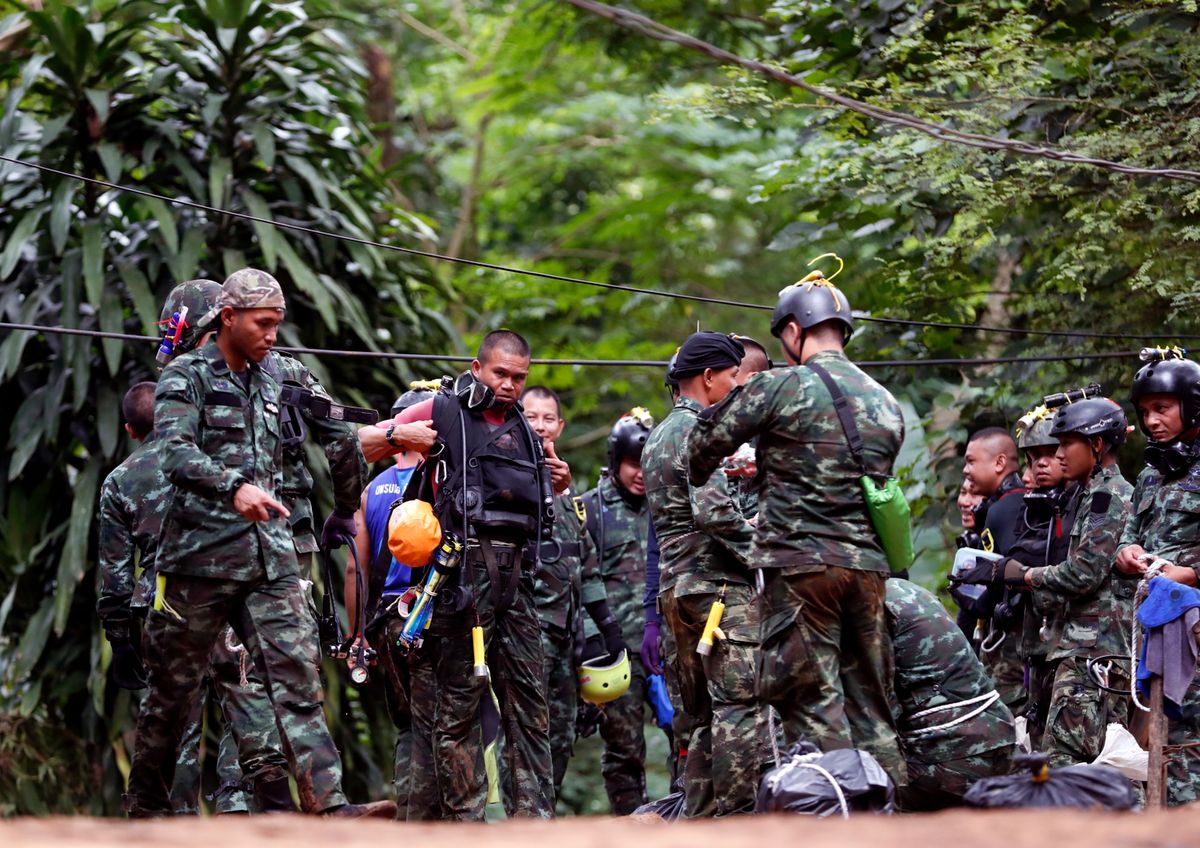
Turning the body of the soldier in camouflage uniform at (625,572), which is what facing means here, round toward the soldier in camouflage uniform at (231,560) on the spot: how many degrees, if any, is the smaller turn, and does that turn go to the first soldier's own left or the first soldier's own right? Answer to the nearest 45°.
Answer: approximately 90° to the first soldier's own right

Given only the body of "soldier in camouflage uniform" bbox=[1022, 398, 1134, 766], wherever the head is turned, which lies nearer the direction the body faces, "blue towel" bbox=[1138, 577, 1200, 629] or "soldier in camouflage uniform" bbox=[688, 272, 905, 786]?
the soldier in camouflage uniform

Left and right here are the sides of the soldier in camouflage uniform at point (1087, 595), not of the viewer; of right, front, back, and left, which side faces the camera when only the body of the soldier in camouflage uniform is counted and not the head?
left

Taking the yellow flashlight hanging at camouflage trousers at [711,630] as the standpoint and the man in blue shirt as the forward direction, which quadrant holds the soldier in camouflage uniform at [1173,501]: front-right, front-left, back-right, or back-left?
back-right

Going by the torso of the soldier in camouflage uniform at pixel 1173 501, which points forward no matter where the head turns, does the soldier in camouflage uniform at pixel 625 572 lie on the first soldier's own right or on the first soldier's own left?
on the first soldier's own right

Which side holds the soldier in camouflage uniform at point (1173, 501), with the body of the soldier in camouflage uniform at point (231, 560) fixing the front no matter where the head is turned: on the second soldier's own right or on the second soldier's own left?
on the second soldier's own left

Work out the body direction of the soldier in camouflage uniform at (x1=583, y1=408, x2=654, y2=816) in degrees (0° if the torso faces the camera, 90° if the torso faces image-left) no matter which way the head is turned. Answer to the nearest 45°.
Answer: approximately 315°

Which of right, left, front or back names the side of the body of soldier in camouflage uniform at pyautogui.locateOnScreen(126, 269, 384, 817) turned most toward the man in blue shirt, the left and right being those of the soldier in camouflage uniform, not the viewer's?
left

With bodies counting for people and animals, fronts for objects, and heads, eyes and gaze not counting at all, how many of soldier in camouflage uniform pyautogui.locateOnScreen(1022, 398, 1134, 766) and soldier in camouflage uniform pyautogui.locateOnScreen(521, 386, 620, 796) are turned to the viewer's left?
1

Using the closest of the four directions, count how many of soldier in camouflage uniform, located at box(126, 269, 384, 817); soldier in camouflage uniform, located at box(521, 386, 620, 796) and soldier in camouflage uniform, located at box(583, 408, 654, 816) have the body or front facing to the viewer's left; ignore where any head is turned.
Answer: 0

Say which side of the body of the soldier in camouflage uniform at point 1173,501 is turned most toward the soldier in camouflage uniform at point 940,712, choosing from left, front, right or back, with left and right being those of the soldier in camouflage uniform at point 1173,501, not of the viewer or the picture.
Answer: front

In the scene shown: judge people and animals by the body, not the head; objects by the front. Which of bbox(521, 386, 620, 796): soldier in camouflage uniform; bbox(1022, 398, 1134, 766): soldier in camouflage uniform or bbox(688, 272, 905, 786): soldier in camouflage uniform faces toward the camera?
bbox(521, 386, 620, 796): soldier in camouflage uniform

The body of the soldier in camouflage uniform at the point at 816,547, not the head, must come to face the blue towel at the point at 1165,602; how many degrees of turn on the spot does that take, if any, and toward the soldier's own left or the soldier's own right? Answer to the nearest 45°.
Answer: approximately 90° to the soldier's own right

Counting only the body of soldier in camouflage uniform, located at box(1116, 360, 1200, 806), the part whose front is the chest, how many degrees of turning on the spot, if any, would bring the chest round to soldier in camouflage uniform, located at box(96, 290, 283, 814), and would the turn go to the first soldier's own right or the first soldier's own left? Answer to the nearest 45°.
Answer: approximately 45° to the first soldier's own right

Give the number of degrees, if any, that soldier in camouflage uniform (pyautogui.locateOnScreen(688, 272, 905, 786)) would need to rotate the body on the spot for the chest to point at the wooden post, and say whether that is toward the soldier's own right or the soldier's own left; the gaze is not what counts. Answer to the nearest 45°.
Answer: approximately 90° to the soldier's own right
